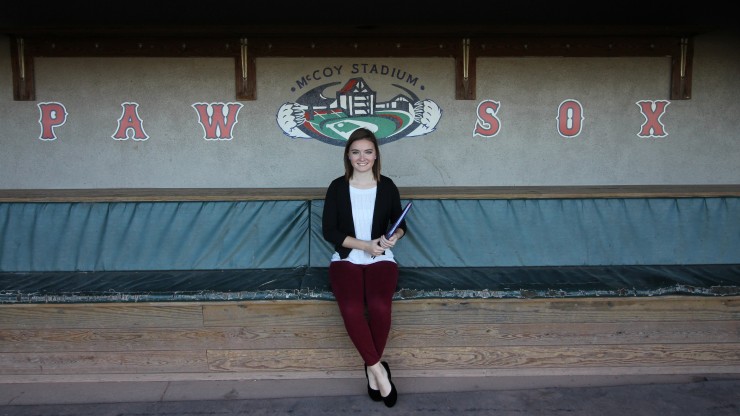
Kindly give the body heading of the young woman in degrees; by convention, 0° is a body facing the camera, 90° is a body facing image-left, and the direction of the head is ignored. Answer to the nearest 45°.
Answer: approximately 0°
